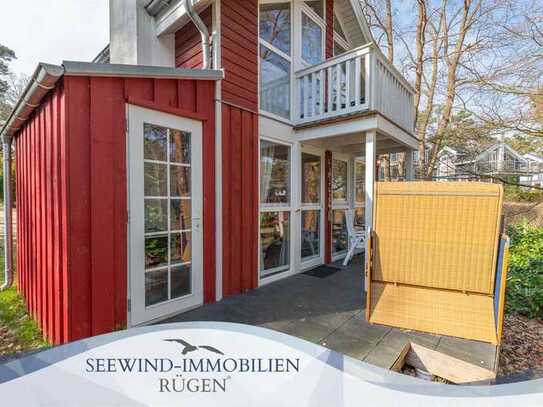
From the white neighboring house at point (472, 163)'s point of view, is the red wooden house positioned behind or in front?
in front

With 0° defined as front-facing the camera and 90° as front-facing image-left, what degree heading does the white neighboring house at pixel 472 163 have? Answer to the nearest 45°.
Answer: approximately 0°

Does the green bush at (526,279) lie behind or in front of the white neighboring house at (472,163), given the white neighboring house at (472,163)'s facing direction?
in front

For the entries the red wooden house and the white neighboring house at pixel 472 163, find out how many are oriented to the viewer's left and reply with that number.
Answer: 0

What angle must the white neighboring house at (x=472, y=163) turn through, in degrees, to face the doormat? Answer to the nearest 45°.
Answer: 0° — it already faces it

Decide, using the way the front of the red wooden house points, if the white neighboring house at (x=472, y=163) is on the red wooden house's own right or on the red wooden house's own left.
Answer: on the red wooden house's own left

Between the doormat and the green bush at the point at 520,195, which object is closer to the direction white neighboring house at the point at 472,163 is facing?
the doormat
